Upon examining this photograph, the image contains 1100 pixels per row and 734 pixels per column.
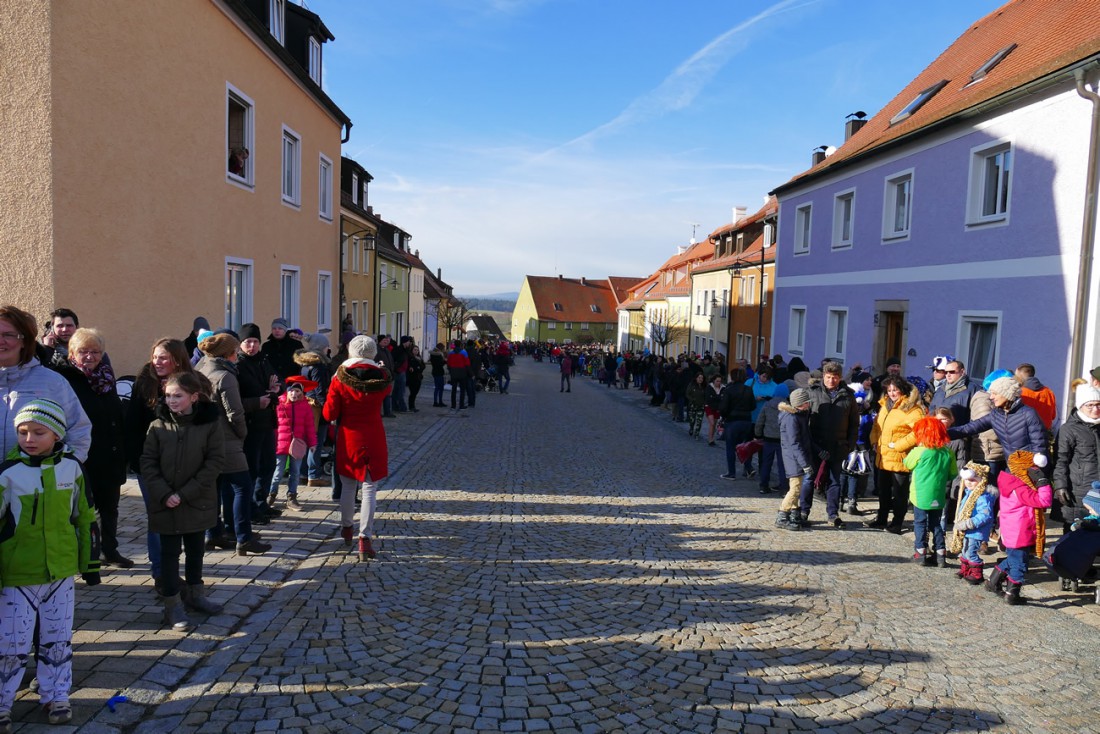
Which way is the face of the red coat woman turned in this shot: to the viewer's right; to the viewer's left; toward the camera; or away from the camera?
away from the camera

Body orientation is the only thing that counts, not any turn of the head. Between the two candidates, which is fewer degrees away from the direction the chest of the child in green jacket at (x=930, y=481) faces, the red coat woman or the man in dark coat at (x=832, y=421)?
the man in dark coat

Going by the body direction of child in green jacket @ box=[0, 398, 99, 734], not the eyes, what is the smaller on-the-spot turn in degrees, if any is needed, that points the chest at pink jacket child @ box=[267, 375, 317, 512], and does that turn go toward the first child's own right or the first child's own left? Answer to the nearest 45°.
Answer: approximately 135° to the first child's own left

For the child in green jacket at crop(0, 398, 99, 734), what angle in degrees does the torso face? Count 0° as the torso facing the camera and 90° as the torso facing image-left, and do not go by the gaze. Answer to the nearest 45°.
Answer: approximately 0°

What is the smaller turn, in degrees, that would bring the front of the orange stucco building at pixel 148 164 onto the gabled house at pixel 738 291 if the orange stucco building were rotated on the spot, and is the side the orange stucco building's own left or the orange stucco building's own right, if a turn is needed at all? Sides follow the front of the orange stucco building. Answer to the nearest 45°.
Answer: approximately 90° to the orange stucco building's own left

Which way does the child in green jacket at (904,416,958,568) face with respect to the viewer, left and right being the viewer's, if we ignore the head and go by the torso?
facing away from the viewer and to the left of the viewer

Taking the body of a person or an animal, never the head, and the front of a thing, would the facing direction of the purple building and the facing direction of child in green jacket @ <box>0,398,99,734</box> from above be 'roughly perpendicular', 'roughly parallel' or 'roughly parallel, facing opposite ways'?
roughly perpendicular

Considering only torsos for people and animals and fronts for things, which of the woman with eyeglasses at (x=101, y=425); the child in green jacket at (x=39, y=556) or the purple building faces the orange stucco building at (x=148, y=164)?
the purple building

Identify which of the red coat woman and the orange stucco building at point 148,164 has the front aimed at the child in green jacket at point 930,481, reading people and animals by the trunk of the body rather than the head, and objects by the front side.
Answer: the orange stucco building

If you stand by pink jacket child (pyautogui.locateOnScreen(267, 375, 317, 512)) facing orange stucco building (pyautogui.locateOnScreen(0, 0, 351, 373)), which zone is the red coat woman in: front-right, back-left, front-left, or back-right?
back-left

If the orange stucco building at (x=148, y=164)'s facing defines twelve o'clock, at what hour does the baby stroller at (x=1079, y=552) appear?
The baby stroller is roughly at 12 o'clock from the orange stucco building.

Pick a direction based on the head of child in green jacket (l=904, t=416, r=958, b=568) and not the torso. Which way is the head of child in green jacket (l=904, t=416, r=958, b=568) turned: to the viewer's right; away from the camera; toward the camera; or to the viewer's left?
away from the camera

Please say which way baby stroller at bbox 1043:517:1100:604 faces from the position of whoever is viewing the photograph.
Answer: facing to the left of the viewer
